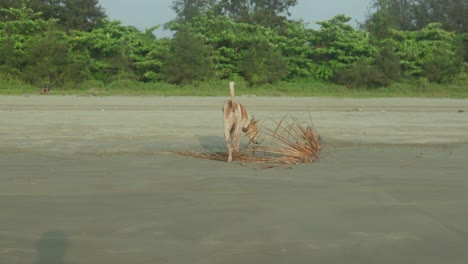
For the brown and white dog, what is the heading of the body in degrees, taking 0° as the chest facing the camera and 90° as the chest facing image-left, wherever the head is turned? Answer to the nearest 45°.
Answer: approximately 225°

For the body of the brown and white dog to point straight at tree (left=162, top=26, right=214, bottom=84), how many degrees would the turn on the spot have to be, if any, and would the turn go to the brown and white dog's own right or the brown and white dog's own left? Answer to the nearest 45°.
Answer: approximately 45° to the brown and white dog's own left

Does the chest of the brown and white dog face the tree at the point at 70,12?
no

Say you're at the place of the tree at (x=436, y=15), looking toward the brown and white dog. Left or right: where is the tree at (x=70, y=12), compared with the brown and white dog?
right

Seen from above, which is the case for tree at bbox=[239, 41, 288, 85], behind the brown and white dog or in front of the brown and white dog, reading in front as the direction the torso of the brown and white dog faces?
in front

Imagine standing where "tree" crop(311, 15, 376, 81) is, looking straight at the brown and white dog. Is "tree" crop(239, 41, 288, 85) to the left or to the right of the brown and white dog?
right
